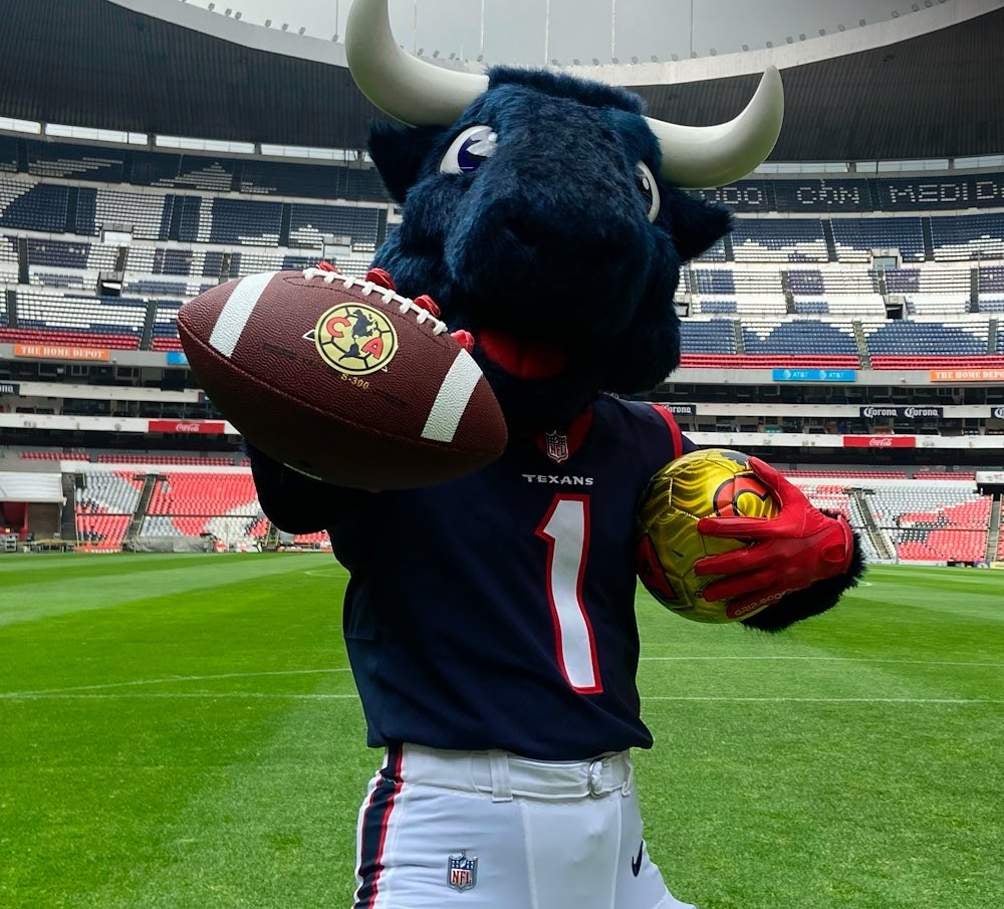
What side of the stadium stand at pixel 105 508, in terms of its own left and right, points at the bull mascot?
front

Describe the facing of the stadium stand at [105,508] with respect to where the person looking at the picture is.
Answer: facing the viewer
